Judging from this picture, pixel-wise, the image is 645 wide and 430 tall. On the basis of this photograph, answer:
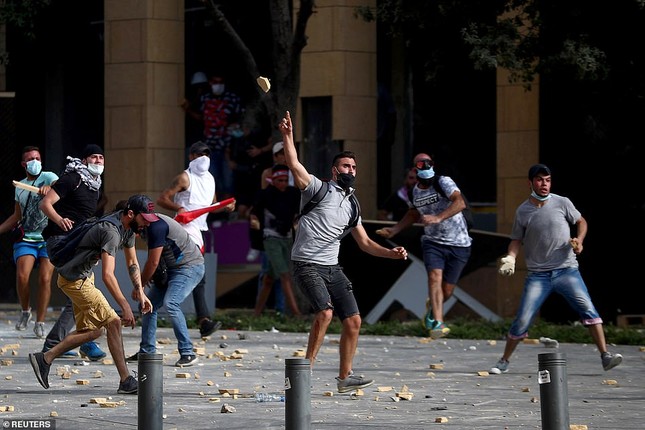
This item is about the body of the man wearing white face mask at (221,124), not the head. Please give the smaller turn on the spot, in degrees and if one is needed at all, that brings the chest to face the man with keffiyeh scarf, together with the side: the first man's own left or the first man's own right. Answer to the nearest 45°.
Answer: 0° — they already face them

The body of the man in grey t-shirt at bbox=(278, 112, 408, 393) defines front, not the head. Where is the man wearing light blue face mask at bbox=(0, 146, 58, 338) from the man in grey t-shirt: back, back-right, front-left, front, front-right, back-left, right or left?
back

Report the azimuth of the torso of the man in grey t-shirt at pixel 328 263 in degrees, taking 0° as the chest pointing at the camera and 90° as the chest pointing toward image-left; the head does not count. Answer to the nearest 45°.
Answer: approximately 315°

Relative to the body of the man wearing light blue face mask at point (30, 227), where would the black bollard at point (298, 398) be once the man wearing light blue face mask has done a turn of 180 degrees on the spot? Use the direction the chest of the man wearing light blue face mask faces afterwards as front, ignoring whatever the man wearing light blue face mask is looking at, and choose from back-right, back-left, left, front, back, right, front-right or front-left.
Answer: back

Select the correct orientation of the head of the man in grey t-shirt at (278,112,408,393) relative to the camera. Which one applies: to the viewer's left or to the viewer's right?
to the viewer's right

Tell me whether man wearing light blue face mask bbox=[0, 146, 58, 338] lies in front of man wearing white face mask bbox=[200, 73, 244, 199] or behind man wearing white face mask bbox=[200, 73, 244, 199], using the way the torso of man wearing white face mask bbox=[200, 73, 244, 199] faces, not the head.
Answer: in front

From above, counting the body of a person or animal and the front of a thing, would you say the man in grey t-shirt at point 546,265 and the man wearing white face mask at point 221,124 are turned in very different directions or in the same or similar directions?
same or similar directions

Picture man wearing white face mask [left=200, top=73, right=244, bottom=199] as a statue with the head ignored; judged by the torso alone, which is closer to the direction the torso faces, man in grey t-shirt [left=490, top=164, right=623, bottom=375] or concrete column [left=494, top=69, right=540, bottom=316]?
the man in grey t-shirt

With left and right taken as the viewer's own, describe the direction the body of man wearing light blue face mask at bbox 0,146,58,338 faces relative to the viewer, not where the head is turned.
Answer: facing the viewer
